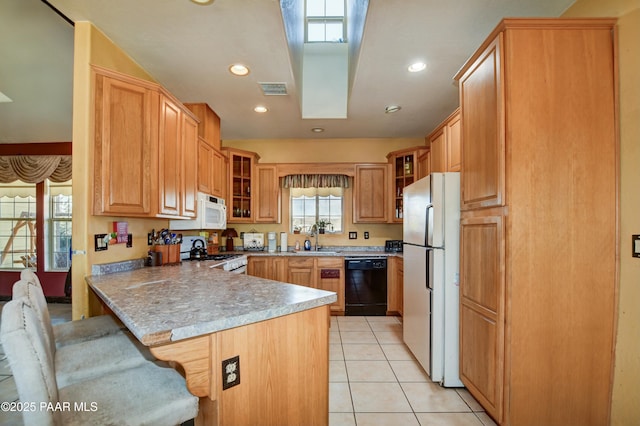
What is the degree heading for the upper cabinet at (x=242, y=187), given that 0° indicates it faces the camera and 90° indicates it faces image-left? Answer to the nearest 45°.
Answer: approximately 315°

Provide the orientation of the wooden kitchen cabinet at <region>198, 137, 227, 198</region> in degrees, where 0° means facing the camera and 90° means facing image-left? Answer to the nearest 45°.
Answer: approximately 315°

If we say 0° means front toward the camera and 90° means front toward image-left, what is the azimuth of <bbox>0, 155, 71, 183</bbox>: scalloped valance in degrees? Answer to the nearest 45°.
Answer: approximately 0°

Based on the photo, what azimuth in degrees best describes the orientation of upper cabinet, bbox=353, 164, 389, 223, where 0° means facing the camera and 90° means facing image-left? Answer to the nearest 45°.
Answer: approximately 0°

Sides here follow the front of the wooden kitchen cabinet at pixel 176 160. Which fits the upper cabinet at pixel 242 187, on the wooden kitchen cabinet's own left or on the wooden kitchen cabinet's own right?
on the wooden kitchen cabinet's own left
